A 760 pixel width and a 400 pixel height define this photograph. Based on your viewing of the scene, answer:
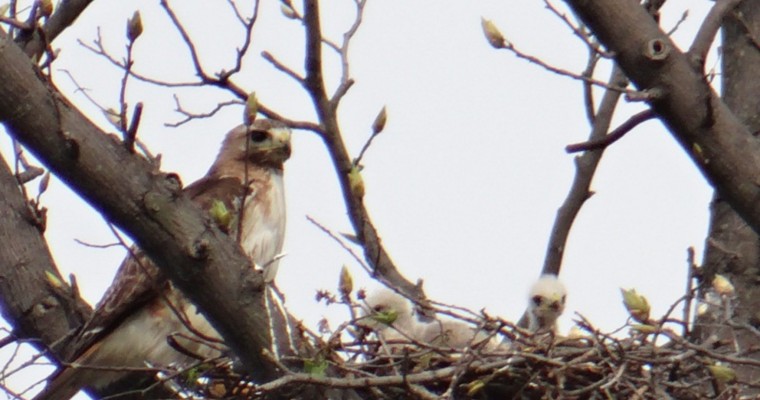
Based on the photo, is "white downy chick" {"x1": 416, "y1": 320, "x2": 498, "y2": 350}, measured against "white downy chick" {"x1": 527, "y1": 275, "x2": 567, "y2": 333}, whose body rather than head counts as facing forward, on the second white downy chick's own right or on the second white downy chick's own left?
on the second white downy chick's own right

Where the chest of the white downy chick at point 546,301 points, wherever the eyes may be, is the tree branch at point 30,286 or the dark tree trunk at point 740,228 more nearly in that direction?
the dark tree trunk

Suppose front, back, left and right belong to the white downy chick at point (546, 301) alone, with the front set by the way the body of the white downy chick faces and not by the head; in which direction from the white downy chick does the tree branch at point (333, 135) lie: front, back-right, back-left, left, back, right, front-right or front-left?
right

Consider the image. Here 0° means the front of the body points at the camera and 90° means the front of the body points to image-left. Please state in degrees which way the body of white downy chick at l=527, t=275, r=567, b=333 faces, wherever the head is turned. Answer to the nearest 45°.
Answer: approximately 315°

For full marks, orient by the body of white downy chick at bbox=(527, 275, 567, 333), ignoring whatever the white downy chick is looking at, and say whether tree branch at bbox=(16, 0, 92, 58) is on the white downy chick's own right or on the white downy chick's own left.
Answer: on the white downy chick's own right
